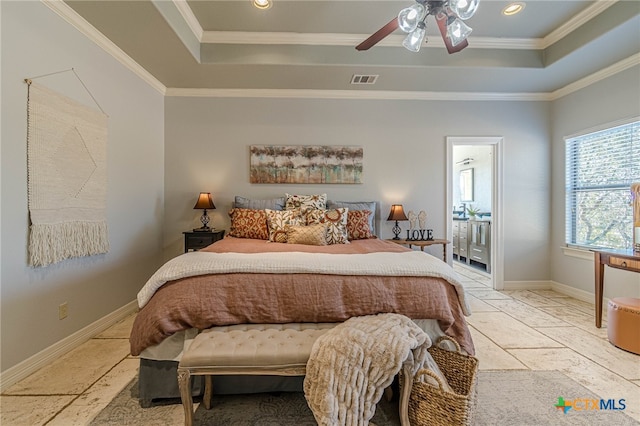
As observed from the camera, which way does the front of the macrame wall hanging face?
facing the viewer and to the right of the viewer

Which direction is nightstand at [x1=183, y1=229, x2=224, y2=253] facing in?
toward the camera

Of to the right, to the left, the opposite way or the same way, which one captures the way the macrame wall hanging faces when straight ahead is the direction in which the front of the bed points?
to the left

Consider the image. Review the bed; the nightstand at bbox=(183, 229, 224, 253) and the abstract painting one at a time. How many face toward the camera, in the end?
3

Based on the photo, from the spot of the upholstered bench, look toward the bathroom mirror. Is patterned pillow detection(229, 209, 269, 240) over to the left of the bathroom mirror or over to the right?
left

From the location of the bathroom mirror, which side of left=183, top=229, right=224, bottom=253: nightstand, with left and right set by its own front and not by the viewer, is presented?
left

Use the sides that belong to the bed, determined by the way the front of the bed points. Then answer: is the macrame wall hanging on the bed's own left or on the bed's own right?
on the bed's own right

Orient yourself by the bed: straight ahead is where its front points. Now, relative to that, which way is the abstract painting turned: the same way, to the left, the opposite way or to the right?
the same way

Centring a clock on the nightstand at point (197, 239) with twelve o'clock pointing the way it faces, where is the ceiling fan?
The ceiling fan is roughly at 11 o'clock from the nightstand.

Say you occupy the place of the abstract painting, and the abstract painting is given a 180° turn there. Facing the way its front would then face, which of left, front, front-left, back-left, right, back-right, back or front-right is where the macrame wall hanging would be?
back-left

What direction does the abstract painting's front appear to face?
toward the camera

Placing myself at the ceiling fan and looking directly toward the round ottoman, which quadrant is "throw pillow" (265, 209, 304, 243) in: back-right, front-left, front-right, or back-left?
back-left

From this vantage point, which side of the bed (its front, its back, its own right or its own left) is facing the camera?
front

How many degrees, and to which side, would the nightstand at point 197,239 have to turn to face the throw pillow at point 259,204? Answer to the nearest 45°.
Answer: approximately 90° to its left

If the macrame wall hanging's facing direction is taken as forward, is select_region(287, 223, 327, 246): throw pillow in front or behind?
in front
